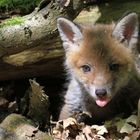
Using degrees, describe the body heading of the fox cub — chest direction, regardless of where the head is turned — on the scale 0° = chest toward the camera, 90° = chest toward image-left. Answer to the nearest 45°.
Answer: approximately 0°
